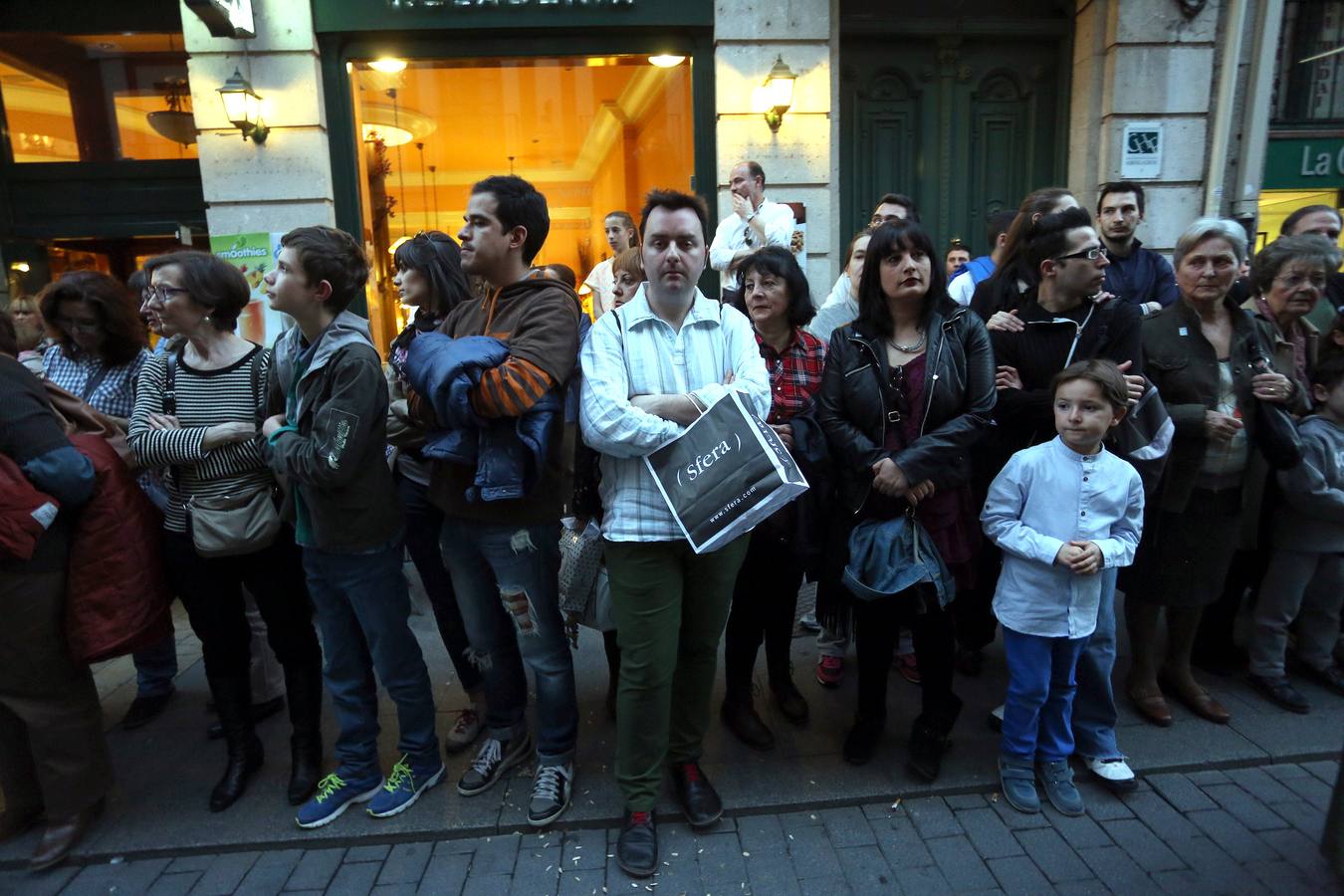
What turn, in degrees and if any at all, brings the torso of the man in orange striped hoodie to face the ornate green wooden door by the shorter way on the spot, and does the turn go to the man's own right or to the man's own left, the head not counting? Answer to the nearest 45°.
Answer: approximately 180°

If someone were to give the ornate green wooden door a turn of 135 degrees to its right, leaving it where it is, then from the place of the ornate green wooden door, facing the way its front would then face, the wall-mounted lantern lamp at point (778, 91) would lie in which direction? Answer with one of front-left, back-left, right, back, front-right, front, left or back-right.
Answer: left

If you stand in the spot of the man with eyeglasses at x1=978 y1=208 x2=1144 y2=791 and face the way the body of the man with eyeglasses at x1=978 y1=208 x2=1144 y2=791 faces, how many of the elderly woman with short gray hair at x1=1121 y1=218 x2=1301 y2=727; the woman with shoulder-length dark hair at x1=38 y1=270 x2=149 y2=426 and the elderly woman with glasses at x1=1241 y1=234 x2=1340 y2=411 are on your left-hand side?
2

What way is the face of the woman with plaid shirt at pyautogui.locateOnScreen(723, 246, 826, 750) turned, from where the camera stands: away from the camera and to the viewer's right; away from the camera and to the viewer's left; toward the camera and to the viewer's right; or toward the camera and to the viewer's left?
toward the camera and to the viewer's left

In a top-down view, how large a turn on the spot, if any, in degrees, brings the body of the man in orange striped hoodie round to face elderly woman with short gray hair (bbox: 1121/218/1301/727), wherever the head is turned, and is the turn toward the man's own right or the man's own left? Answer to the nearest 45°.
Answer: approximately 135° to the man's own left

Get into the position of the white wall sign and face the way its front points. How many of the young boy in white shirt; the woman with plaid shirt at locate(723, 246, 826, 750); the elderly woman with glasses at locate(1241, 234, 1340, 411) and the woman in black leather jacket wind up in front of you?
4

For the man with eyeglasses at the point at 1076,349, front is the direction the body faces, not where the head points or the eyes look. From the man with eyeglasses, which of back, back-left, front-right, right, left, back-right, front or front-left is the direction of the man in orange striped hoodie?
right

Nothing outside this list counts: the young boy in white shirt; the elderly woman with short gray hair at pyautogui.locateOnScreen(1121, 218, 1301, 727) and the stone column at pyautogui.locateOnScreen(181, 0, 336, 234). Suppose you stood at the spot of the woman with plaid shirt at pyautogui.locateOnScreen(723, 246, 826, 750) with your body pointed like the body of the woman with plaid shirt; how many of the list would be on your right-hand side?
1

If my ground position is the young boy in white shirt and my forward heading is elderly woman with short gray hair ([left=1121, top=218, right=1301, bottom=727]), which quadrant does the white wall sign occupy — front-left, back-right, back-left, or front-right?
front-left

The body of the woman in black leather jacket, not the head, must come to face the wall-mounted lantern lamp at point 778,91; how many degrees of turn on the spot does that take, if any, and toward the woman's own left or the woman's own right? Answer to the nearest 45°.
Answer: approximately 180°

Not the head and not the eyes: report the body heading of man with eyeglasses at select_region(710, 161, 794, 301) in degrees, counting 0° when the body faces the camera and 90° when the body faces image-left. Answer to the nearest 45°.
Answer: approximately 45°

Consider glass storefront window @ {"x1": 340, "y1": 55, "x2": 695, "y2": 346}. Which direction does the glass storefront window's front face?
toward the camera

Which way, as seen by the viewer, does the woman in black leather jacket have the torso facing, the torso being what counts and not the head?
toward the camera

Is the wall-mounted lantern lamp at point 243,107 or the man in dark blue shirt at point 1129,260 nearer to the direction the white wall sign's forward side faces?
the man in dark blue shirt
